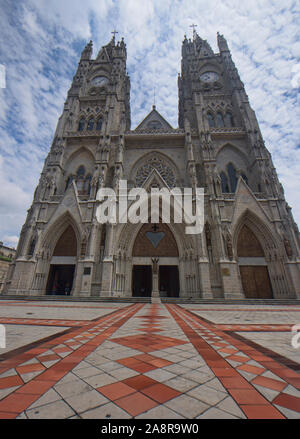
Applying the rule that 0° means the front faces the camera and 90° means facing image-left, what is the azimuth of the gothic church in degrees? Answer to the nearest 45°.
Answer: approximately 0°
